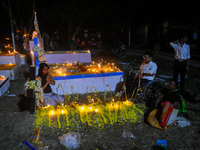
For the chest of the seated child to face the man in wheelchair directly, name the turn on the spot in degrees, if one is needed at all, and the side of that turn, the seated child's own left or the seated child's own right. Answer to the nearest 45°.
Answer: approximately 45° to the seated child's own left

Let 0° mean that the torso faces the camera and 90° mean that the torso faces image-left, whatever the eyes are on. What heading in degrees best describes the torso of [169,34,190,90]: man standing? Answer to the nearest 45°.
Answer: approximately 45°

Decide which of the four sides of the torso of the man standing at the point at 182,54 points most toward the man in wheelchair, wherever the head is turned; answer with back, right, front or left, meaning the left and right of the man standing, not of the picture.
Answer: front

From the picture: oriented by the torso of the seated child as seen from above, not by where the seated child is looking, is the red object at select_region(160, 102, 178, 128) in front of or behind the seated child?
in front

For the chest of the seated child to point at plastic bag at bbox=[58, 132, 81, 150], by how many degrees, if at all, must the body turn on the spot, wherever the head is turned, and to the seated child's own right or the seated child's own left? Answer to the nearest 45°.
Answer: approximately 45° to the seated child's own right

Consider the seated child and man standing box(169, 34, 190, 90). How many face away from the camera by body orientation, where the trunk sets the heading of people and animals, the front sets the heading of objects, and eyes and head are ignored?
0

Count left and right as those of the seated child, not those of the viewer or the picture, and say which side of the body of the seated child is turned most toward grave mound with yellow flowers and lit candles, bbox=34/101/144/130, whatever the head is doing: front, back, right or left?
front

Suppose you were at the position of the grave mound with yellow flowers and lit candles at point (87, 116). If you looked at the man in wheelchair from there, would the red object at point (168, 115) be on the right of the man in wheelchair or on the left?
right

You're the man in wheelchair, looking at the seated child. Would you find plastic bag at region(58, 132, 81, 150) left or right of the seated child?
left
